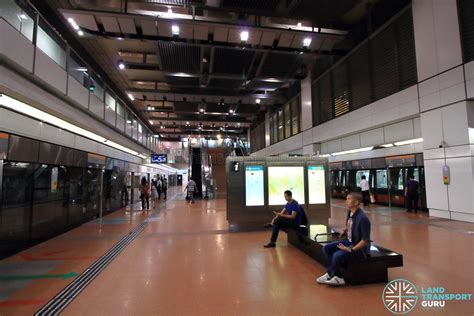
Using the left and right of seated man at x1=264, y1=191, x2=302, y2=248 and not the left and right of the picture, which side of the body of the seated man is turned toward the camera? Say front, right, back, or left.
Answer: left

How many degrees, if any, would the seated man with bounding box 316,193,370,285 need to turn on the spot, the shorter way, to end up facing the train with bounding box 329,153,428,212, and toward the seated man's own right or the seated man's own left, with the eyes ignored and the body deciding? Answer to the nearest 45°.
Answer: approximately 90° to the seated man's own right

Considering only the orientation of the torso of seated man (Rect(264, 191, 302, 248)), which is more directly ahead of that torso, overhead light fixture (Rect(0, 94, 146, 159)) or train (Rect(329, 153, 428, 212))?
the overhead light fixture

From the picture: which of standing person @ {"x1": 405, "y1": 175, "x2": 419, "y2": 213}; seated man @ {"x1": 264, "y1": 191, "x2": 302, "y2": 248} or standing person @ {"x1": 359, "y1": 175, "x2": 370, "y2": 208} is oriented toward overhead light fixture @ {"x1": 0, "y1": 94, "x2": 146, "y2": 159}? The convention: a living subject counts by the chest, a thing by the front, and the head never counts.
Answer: the seated man

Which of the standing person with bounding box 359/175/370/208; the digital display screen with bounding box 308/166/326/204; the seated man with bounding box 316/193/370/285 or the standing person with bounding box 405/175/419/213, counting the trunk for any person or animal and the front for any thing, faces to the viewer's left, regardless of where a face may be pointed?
the seated man

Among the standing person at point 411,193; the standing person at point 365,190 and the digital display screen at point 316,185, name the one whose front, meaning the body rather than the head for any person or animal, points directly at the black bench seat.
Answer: the digital display screen

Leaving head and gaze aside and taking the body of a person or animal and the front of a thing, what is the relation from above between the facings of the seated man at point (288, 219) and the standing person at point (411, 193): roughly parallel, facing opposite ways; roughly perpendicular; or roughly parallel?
roughly perpendicular
